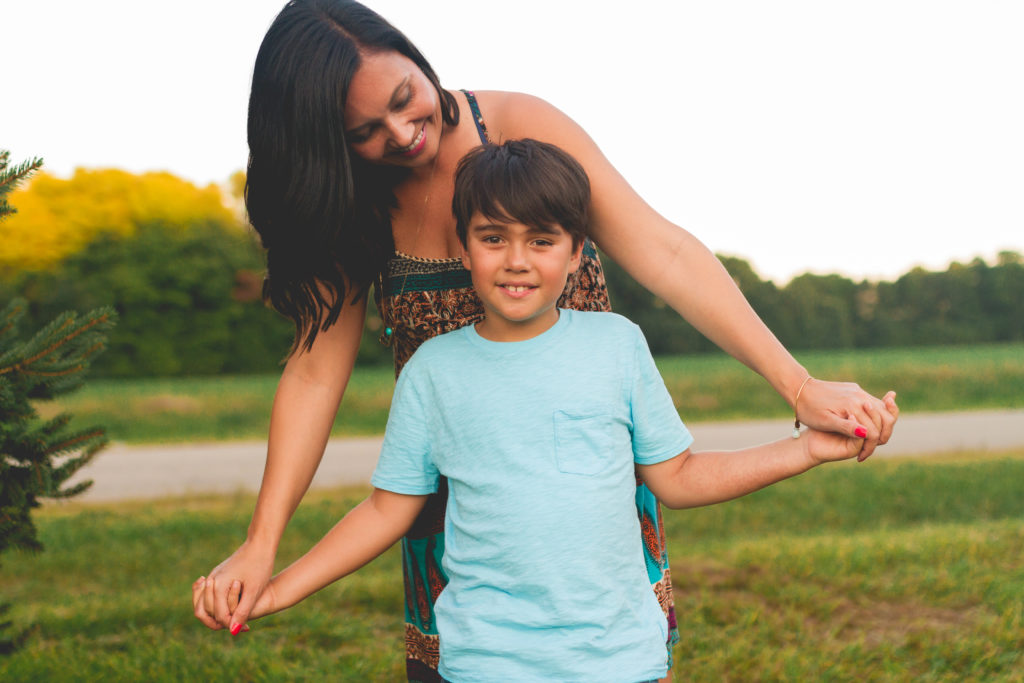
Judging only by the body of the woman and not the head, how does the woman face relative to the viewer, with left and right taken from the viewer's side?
facing the viewer

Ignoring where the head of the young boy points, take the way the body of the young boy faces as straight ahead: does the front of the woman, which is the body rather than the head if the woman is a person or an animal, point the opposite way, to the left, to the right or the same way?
the same way

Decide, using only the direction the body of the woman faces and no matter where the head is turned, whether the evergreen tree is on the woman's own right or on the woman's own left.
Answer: on the woman's own right

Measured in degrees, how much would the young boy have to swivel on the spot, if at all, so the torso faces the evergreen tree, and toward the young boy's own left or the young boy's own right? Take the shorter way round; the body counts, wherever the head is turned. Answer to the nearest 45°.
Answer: approximately 135° to the young boy's own right

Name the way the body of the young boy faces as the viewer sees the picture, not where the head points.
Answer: toward the camera

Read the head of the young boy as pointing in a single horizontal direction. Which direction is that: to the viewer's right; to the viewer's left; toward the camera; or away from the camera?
toward the camera

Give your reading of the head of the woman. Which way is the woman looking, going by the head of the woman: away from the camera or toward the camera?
toward the camera

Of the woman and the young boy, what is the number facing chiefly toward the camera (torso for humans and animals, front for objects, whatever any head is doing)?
2
